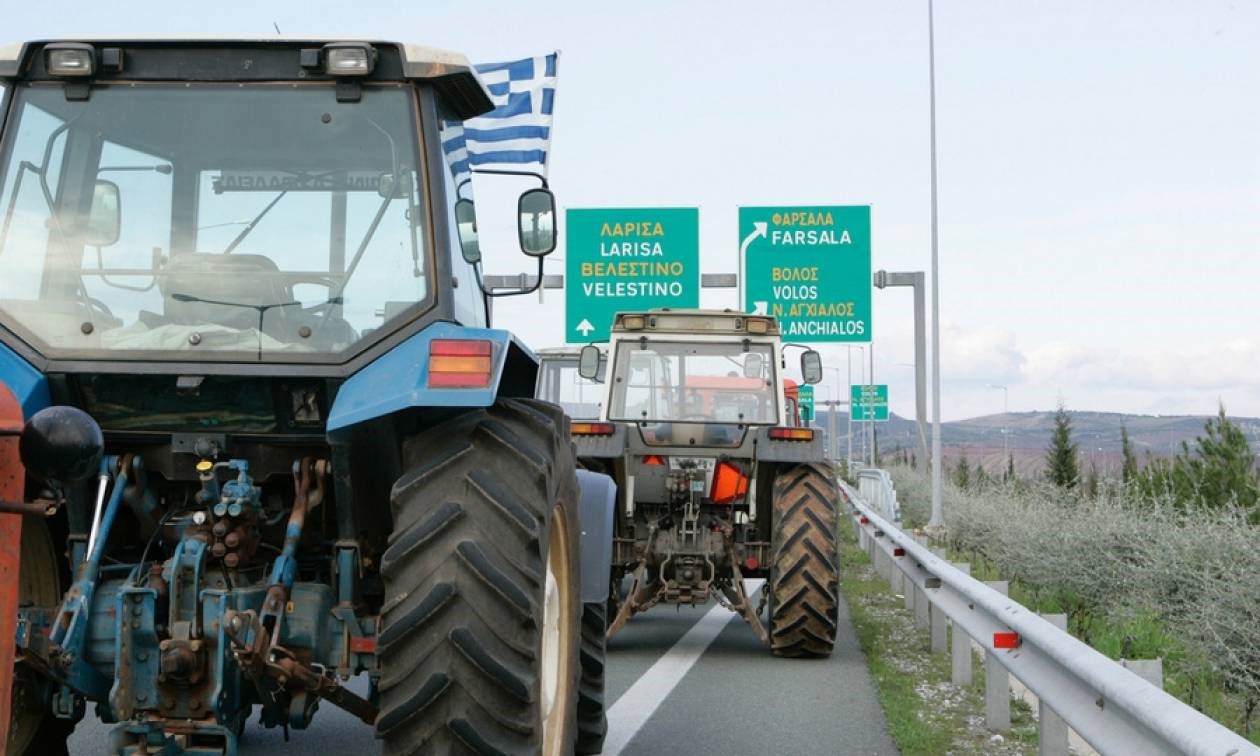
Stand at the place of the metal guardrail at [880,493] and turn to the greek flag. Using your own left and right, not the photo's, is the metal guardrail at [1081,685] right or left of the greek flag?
left

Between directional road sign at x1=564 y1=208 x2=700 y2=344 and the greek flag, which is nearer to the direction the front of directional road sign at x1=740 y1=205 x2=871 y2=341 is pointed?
the greek flag

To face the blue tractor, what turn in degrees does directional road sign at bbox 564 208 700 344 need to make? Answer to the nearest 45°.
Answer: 0° — it already faces it

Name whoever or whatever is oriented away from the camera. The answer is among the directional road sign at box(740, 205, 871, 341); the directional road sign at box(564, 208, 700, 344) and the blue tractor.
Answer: the blue tractor

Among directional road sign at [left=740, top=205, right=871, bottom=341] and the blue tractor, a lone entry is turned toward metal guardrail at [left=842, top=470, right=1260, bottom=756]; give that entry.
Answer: the directional road sign

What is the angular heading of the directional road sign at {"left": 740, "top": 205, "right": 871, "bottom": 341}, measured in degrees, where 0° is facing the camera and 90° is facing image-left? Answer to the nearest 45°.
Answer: approximately 0°

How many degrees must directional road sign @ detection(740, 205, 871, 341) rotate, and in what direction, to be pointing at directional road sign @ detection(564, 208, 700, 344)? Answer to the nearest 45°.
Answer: approximately 90° to its right

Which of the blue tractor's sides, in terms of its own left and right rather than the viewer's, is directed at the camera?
back

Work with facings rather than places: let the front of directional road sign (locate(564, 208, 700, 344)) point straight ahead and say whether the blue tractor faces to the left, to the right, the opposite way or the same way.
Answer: the opposite way
